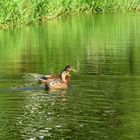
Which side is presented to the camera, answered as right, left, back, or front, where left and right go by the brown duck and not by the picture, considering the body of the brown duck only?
right
